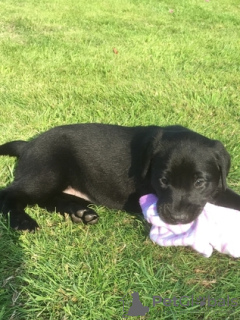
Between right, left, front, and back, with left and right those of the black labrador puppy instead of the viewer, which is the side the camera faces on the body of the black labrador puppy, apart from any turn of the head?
right
